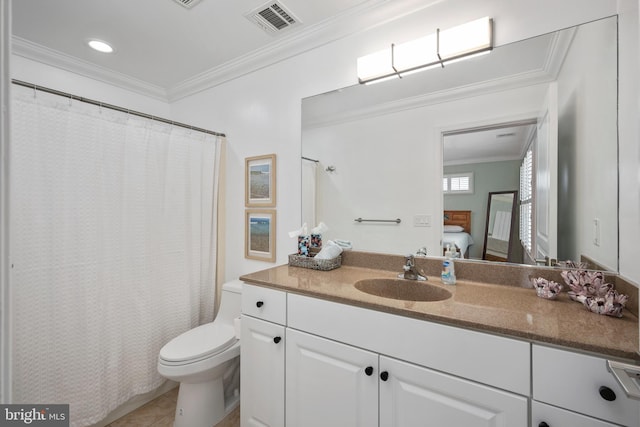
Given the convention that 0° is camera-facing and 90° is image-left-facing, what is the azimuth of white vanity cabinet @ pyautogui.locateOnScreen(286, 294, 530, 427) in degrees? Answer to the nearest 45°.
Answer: approximately 45°

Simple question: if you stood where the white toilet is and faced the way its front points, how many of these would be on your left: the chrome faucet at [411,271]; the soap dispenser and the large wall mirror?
3

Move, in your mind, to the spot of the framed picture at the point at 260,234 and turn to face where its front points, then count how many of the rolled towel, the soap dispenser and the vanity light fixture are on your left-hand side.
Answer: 3

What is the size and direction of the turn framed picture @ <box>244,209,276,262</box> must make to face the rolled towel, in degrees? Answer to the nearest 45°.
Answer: approximately 90° to its left

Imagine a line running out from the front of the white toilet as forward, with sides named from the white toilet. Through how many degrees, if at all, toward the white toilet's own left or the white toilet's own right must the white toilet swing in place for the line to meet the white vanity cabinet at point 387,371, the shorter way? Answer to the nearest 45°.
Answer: approximately 90° to the white toilet's own left

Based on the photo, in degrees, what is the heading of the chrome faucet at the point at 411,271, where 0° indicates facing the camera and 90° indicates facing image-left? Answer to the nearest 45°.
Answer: approximately 45°

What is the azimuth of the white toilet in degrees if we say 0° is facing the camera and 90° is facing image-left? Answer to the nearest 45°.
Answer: approximately 45°
